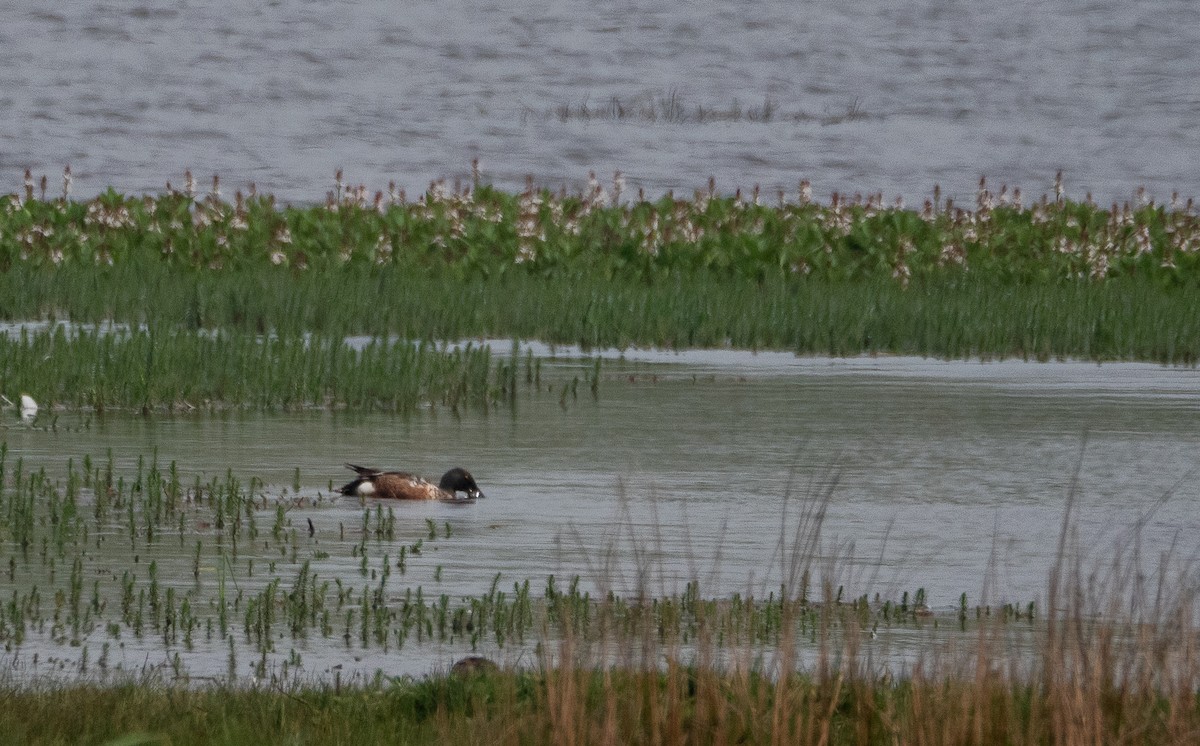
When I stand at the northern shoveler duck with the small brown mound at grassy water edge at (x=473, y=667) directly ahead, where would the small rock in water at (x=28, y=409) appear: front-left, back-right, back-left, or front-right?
back-right

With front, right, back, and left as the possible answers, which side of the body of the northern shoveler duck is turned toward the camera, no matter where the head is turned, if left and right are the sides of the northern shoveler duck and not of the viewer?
right

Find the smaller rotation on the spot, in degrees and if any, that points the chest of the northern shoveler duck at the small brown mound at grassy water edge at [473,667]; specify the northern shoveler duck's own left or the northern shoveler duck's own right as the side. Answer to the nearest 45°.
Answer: approximately 90° to the northern shoveler duck's own right

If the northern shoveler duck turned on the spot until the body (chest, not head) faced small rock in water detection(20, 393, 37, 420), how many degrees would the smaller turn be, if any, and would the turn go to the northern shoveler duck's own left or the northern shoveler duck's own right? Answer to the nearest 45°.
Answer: approximately 135° to the northern shoveler duck's own left

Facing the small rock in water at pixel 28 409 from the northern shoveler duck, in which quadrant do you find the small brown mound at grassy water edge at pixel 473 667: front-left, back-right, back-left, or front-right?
back-left
